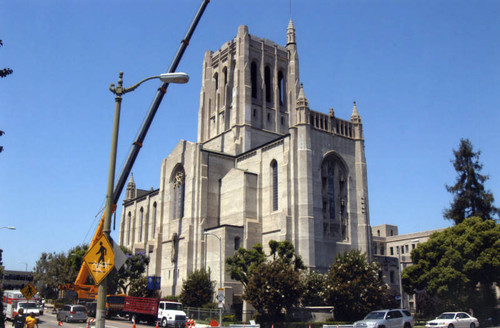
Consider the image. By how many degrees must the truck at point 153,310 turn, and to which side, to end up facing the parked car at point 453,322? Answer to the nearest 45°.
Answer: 0° — it already faces it

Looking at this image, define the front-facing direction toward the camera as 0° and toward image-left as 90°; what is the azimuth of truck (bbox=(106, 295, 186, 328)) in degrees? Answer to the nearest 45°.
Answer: approximately 315°

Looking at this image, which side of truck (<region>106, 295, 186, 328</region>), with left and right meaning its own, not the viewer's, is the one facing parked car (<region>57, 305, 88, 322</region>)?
back

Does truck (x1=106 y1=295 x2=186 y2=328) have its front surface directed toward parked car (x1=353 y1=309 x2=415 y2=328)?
yes

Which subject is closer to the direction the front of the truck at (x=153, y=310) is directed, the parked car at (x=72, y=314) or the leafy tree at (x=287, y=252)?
the leafy tree

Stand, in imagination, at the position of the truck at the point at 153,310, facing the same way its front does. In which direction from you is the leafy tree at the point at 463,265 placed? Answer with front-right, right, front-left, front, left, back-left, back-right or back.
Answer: front-left

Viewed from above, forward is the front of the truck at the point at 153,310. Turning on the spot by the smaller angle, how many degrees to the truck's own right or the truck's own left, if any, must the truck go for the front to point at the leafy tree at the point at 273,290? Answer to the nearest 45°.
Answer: approximately 45° to the truck's own left

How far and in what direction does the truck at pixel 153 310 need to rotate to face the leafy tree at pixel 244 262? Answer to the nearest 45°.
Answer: approximately 90° to its left

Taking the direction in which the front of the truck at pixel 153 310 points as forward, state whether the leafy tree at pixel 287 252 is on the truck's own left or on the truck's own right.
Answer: on the truck's own left

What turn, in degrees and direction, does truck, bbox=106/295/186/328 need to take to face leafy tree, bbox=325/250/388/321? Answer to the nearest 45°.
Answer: approximately 45° to its left

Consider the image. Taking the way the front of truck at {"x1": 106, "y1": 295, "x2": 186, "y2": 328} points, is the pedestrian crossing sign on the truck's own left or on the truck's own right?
on the truck's own right
